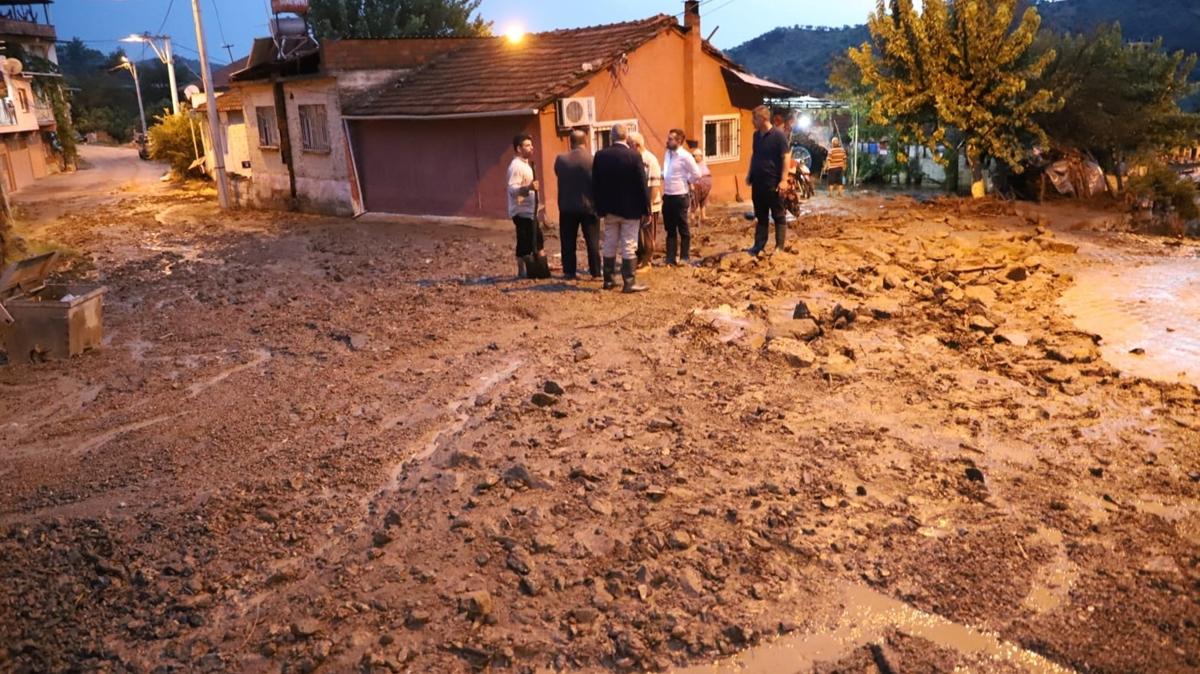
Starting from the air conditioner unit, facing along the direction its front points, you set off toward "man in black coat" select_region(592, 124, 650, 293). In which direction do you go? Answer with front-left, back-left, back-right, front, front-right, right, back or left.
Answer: front-right

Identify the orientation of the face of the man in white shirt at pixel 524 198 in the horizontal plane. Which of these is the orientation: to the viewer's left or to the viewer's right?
to the viewer's right

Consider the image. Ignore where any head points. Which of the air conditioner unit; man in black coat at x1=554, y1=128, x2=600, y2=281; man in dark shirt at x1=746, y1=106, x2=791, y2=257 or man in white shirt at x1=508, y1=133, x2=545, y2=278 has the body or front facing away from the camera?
the man in black coat

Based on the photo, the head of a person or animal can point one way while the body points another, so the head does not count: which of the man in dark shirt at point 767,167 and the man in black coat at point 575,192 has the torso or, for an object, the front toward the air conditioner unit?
the man in black coat

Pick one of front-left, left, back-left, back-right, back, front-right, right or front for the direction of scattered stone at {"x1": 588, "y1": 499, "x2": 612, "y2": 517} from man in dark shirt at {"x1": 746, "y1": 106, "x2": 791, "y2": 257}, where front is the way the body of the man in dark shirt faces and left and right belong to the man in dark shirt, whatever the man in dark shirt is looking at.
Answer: front-left

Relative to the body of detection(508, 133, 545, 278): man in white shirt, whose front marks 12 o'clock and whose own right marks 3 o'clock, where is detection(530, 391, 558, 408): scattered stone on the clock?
The scattered stone is roughly at 3 o'clock from the man in white shirt.

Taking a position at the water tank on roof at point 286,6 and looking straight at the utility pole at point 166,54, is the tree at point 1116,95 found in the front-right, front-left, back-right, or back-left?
back-right

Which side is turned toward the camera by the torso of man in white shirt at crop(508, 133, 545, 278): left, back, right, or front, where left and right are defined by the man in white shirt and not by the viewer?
right

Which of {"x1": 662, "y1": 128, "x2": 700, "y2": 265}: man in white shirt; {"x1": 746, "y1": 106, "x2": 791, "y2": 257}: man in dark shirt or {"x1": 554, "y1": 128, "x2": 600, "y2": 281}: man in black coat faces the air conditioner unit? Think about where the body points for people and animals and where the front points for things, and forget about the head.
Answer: the man in black coat

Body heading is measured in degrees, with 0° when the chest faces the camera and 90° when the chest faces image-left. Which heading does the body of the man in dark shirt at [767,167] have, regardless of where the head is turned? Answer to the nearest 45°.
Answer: approximately 45°

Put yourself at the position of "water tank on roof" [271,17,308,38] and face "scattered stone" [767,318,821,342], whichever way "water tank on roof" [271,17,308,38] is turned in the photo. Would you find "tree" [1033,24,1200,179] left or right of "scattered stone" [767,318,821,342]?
left

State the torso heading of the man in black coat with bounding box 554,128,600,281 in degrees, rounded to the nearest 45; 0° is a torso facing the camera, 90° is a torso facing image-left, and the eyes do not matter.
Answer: approximately 180°

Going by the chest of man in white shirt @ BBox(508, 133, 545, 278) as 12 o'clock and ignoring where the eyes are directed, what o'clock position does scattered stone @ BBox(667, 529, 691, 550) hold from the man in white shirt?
The scattered stone is roughly at 3 o'clock from the man in white shirt.

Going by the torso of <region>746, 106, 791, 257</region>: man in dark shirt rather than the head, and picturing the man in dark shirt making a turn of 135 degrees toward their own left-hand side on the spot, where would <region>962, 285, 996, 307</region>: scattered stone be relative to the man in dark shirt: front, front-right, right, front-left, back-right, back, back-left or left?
front-right

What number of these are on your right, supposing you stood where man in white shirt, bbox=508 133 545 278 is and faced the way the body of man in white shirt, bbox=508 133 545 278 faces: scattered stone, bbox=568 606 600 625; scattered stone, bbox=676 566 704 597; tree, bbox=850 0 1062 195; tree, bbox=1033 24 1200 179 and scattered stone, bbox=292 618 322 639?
3
